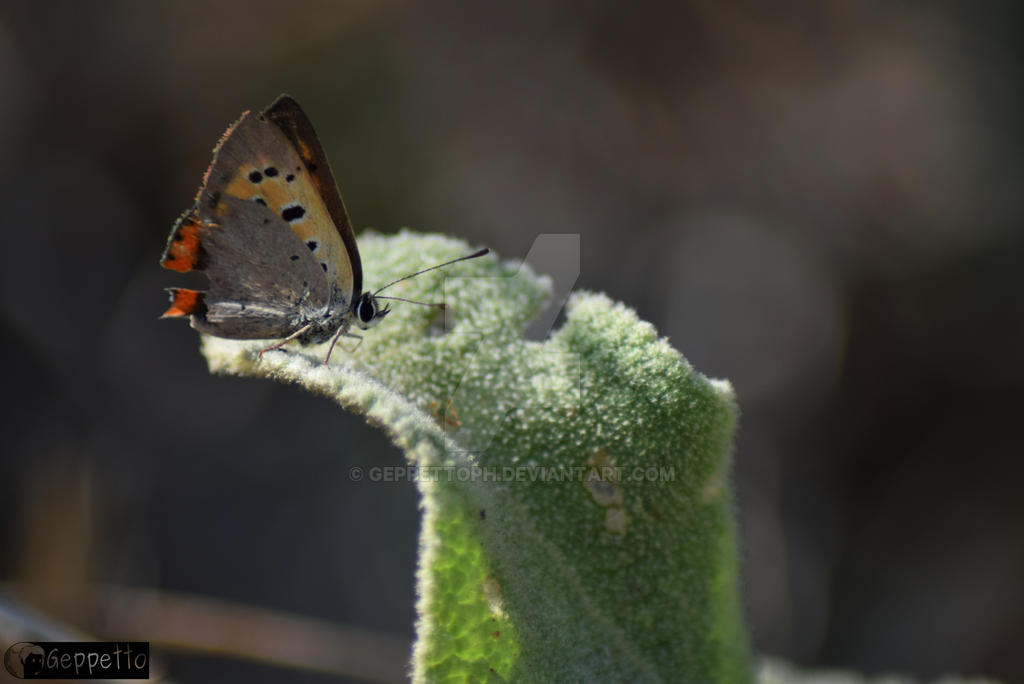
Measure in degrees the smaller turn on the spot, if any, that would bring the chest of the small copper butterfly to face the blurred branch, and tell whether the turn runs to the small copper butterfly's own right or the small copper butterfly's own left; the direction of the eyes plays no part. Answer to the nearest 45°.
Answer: approximately 90° to the small copper butterfly's own left

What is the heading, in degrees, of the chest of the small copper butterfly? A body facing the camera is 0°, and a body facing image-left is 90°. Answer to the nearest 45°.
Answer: approximately 270°
